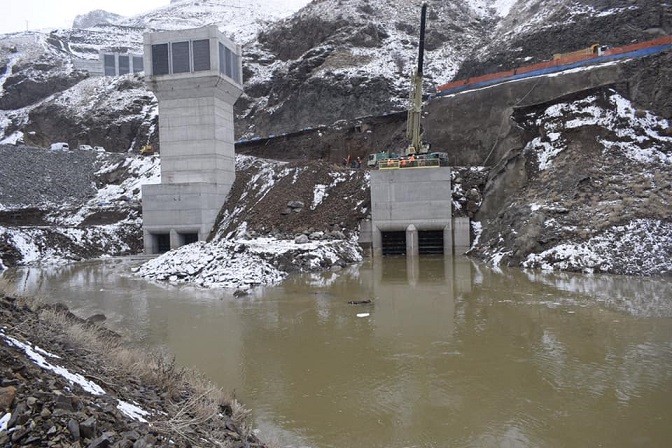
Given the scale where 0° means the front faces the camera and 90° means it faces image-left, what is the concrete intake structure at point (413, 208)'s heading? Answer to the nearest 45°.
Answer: approximately 0°

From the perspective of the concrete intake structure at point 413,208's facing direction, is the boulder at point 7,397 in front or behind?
in front

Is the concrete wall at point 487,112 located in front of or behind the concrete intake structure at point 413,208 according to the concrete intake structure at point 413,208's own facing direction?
behind

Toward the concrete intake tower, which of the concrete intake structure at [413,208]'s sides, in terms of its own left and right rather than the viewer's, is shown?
right
